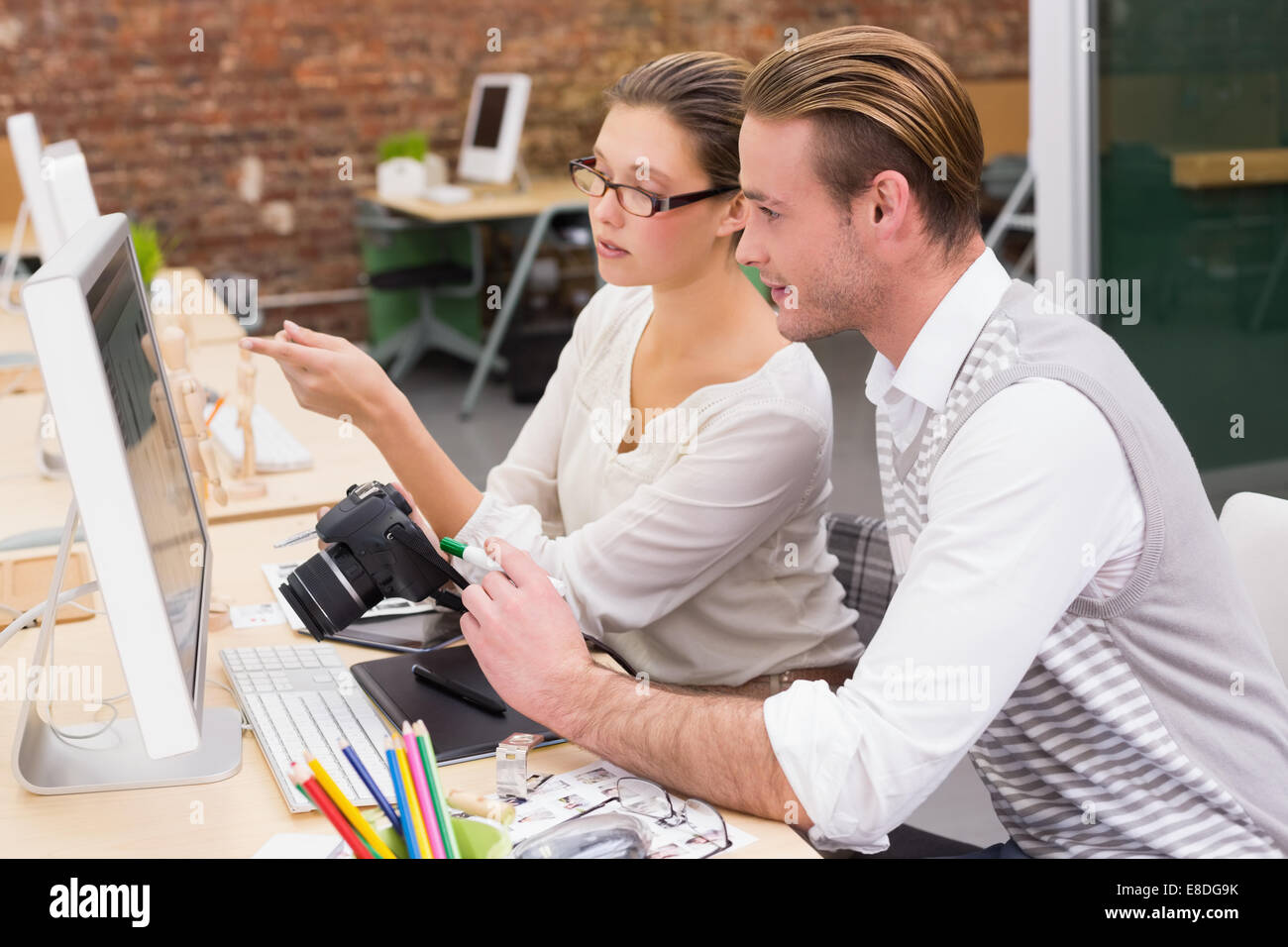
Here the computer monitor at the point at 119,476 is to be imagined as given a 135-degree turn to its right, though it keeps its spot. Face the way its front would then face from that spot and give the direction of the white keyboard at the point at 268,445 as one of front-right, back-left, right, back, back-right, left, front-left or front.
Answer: back-right

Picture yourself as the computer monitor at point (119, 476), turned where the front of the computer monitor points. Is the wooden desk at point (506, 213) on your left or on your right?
on your left

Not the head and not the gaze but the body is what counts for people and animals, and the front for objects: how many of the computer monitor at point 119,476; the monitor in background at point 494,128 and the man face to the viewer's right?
1

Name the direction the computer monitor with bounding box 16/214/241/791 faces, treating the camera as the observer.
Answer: facing to the right of the viewer

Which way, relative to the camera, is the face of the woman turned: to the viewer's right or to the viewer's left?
to the viewer's left

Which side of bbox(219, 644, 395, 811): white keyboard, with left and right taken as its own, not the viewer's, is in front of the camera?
right
